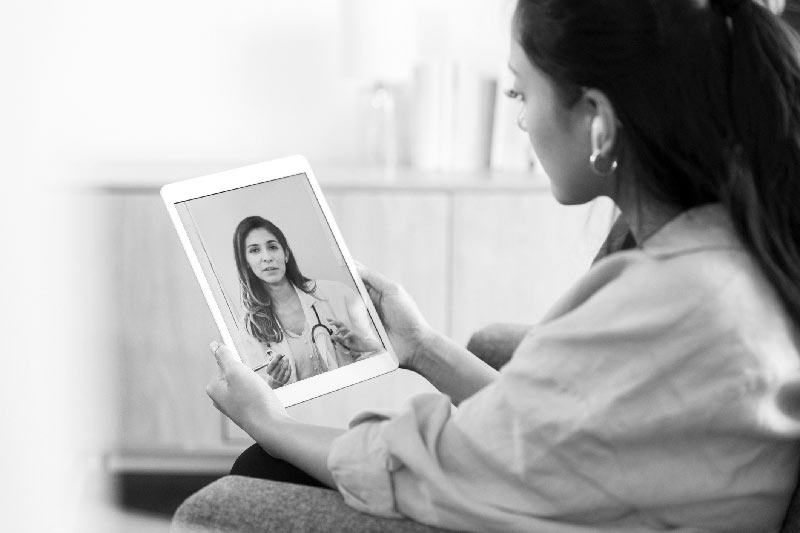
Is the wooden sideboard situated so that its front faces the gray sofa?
yes

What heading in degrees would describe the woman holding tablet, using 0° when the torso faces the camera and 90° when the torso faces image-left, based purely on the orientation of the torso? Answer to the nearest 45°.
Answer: approximately 135°

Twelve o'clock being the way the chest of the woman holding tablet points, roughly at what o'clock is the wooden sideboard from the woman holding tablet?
The wooden sideboard is roughly at 1 o'clock from the woman holding tablet.

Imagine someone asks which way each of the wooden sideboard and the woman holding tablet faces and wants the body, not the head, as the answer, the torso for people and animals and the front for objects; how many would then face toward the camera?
1

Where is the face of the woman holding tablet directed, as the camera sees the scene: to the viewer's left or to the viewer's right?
to the viewer's left

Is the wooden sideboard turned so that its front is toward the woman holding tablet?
yes

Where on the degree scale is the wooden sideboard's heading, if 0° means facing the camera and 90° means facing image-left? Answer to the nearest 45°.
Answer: approximately 0°
